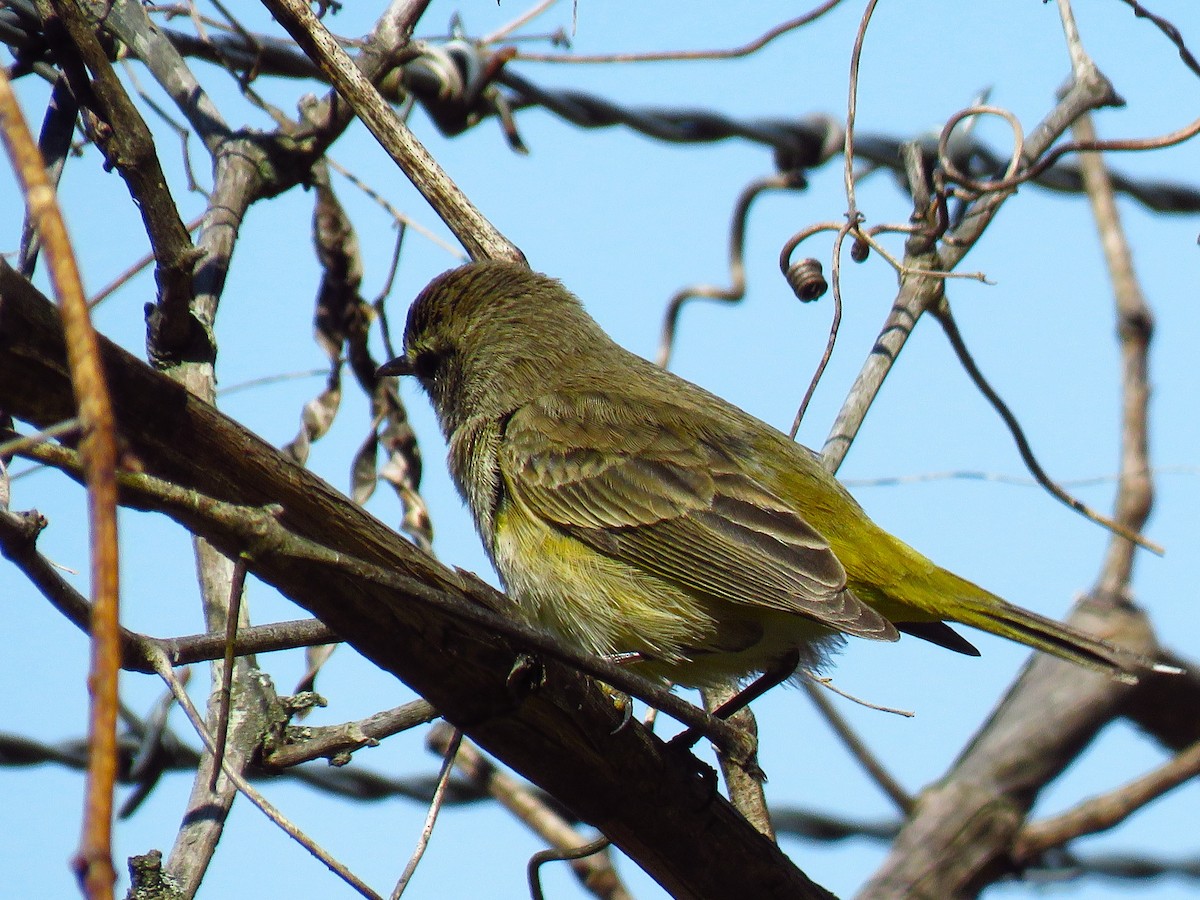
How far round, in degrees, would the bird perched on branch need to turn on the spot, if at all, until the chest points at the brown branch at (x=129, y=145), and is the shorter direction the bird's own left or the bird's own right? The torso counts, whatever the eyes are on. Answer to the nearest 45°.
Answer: approximately 45° to the bird's own left

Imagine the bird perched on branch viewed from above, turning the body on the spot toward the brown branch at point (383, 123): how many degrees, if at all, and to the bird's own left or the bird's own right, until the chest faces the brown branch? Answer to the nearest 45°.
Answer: approximately 45° to the bird's own left

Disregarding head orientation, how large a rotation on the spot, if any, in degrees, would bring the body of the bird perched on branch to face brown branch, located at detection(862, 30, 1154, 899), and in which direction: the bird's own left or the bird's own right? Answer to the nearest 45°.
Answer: approximately 135° to the bird's own right

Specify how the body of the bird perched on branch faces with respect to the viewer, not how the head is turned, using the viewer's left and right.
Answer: facing to the left of the viewer

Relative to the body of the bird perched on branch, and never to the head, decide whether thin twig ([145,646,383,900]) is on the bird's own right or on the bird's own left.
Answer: on the bird's own left

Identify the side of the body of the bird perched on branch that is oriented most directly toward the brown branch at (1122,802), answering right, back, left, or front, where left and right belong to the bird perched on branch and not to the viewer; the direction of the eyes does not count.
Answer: back
